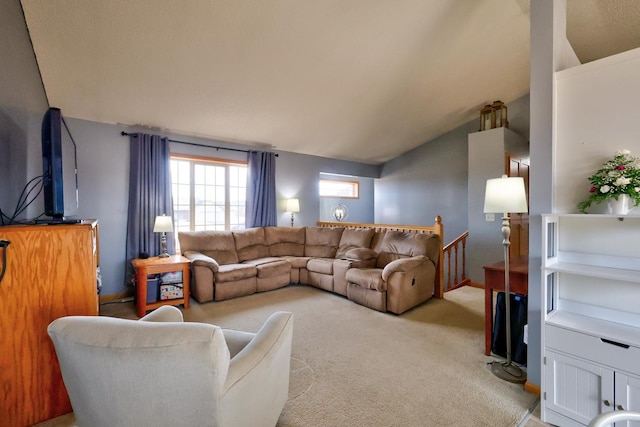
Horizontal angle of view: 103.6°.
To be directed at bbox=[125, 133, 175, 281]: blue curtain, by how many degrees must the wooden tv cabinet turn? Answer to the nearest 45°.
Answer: approximately 45° to its left

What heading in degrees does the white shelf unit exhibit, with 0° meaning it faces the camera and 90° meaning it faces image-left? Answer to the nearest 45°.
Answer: approximately 45°

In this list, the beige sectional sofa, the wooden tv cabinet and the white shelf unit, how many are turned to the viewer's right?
1

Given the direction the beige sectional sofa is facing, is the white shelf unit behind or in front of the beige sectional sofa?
in front

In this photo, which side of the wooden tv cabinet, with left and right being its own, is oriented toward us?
right

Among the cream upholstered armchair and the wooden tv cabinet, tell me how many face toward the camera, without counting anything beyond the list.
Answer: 0

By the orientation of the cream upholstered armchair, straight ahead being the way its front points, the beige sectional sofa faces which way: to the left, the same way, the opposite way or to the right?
the opposite way

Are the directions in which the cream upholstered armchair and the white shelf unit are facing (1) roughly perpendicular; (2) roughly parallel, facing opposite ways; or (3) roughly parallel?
roughly perpendicular

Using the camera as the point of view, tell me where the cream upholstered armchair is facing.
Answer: facing away from the viewer and to the right of the viewer

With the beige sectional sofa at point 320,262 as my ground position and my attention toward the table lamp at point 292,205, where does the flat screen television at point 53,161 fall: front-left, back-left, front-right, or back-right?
back-left

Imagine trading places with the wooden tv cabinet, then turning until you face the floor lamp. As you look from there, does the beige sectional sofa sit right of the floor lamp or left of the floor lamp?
left

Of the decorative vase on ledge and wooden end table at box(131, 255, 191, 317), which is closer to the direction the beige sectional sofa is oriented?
the decorative vase on ledge

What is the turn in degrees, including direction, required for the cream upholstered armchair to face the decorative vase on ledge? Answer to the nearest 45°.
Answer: approximately 45° to its right

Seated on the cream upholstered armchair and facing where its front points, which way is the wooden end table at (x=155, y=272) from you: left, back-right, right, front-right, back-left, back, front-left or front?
front-left

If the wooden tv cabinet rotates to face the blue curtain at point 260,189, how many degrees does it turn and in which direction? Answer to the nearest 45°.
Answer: approximately 45° to its left
